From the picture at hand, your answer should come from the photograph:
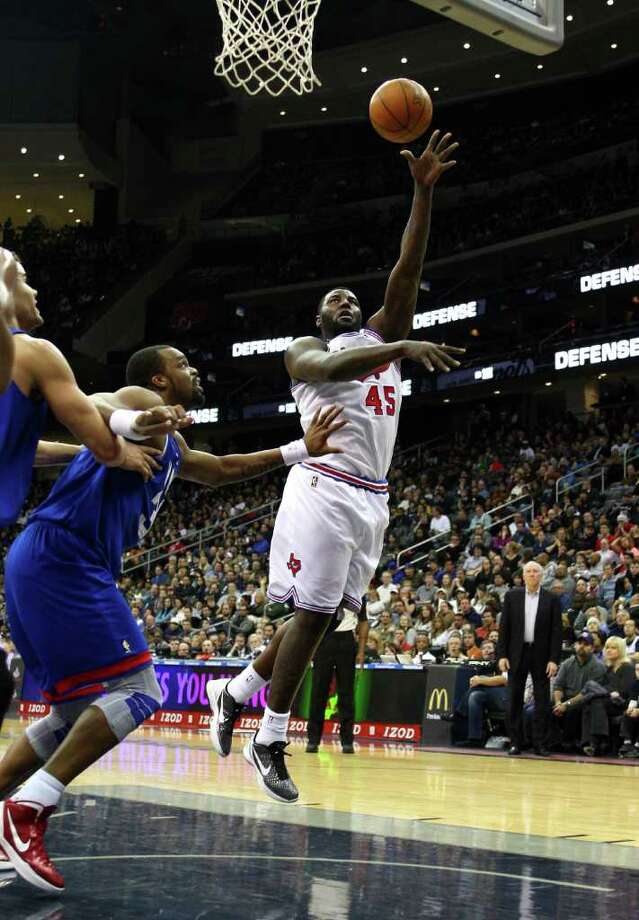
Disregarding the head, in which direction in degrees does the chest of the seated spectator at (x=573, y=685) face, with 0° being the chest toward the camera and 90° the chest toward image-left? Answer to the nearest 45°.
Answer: approximately 45°

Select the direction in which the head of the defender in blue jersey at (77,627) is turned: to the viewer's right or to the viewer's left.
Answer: to the viewer's right

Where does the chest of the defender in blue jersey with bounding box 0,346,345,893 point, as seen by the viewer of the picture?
to the viewer's right

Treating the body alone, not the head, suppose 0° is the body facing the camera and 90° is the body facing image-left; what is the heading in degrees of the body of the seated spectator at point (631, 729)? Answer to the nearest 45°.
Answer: approximately 45°

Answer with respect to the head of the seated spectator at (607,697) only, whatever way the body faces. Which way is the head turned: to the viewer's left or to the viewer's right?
to the viewer's left

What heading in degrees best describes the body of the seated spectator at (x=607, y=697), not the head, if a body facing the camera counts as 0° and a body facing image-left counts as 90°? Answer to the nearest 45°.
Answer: approximately 45°

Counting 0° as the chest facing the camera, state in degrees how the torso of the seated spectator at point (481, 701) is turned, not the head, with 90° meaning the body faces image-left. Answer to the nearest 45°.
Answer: approximately 45°

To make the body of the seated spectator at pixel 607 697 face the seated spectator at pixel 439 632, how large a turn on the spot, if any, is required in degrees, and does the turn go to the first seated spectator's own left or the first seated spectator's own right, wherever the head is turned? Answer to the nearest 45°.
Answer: approximately 90° to the first seated spectator's own right

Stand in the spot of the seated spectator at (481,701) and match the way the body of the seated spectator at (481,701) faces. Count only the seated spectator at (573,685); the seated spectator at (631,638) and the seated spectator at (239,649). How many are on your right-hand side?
1

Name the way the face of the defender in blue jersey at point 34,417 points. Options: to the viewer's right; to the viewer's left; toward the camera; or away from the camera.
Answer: to the viewer's right
